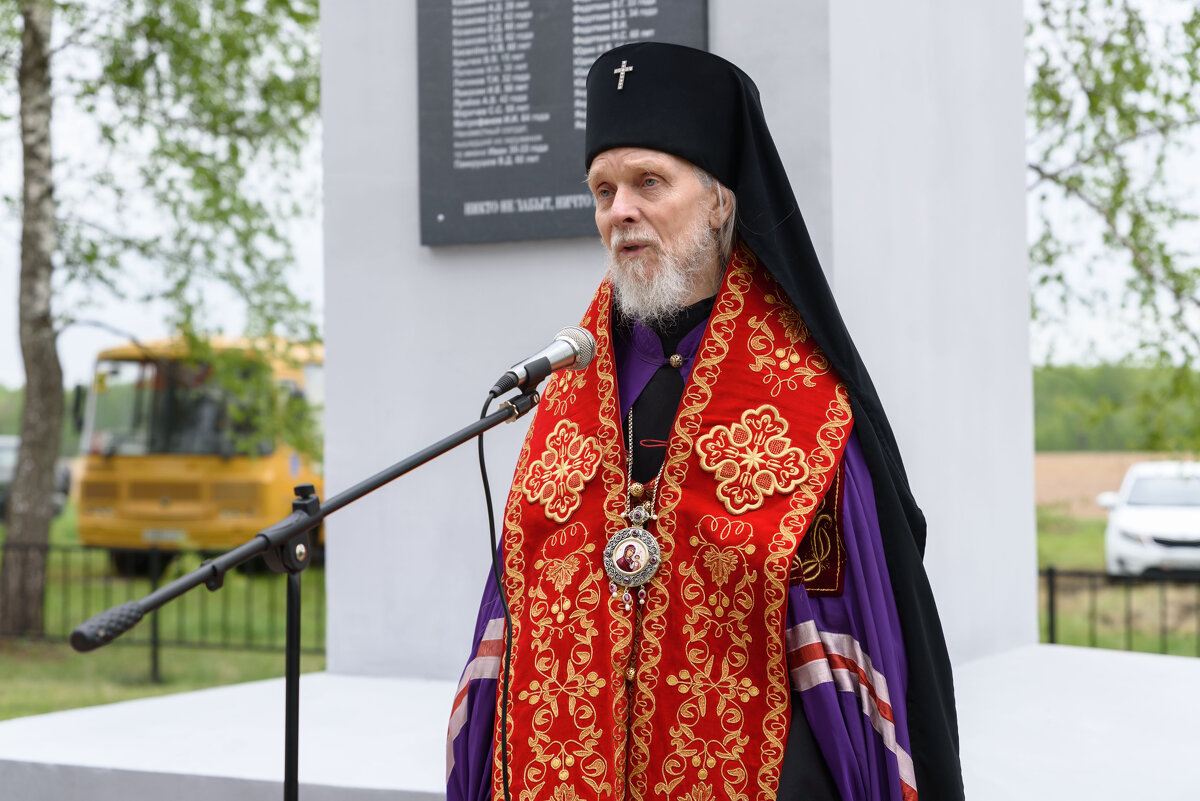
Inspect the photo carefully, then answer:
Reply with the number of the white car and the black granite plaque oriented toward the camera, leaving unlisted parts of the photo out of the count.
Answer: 2

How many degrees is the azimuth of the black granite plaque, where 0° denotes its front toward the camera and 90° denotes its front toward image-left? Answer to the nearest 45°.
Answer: approximately 0°

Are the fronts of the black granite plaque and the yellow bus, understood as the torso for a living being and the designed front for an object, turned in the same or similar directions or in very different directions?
same or similar directions

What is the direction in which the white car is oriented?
toward the camera

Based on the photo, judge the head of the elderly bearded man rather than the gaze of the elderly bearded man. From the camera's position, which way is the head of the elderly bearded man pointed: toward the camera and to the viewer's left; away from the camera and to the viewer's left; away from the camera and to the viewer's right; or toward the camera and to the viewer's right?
toward the camera and to the viewer's left

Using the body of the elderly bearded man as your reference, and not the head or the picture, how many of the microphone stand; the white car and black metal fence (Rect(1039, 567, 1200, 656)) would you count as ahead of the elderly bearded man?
1

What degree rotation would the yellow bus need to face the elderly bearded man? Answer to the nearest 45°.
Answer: approximately 45° to its left

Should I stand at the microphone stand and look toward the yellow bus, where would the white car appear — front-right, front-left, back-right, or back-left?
front-right

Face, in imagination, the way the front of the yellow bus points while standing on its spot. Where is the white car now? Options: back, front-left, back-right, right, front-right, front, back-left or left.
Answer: left

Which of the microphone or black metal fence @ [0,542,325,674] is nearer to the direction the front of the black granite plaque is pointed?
the microphone

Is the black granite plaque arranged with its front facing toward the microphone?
yes

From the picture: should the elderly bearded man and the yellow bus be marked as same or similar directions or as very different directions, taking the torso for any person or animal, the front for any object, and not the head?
same or similar directions

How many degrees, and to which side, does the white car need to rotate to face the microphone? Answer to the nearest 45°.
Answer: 0° — it already faces it

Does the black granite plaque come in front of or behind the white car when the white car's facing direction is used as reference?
in front

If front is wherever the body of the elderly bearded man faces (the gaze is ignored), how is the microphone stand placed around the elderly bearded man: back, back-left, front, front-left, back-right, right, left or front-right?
front
